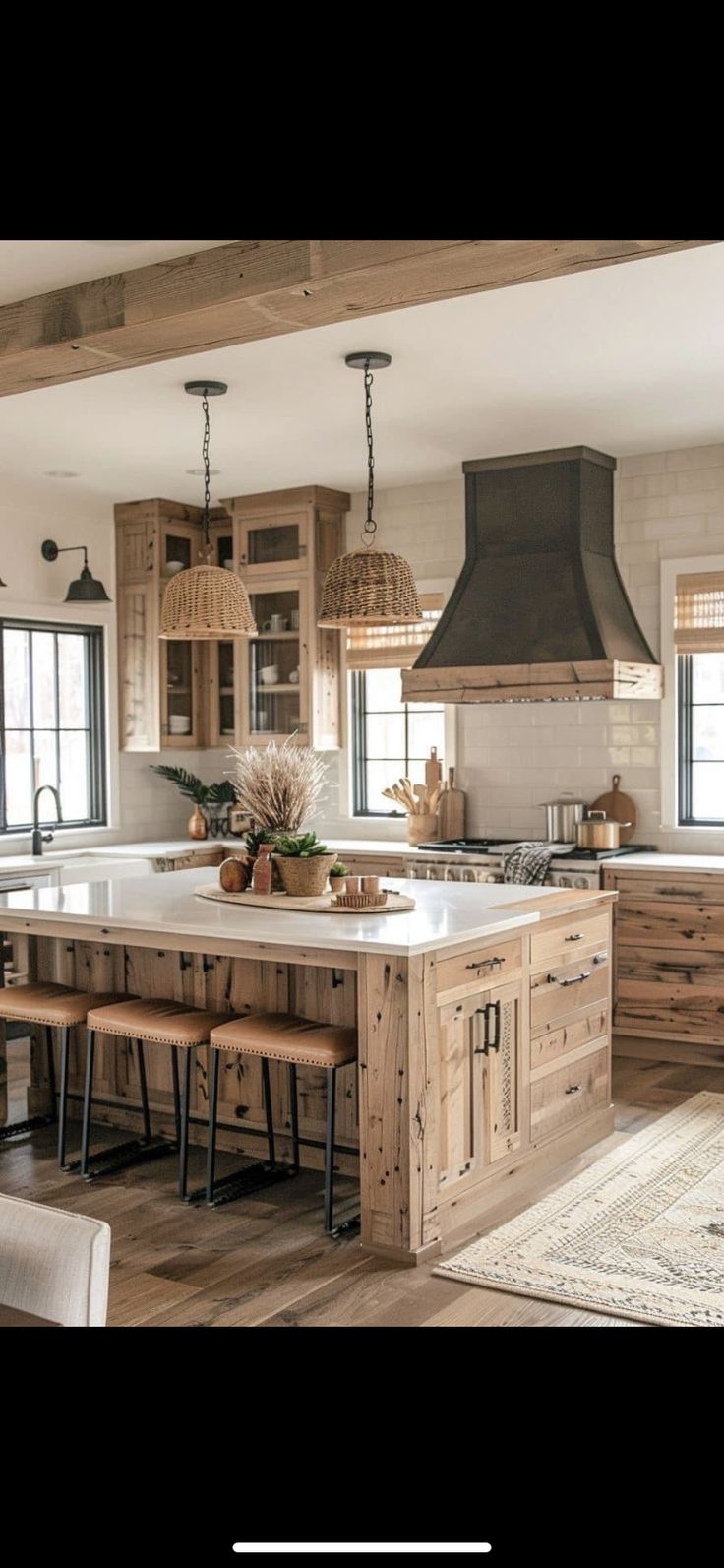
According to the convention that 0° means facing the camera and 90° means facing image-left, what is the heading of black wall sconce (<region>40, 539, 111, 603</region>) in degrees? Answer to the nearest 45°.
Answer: approximately 315°

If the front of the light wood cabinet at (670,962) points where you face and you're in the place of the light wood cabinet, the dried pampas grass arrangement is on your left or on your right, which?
on your right

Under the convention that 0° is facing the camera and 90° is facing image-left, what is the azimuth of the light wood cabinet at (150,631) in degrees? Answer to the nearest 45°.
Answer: approximately 315°

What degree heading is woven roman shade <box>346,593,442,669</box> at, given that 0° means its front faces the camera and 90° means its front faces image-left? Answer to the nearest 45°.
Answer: approximately 0°

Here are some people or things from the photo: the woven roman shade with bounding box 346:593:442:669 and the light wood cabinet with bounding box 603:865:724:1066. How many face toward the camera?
2

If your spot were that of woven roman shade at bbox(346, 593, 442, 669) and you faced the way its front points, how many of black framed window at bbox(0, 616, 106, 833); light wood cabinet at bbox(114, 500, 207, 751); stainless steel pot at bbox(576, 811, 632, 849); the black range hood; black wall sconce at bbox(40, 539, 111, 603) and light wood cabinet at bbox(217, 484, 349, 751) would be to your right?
4
